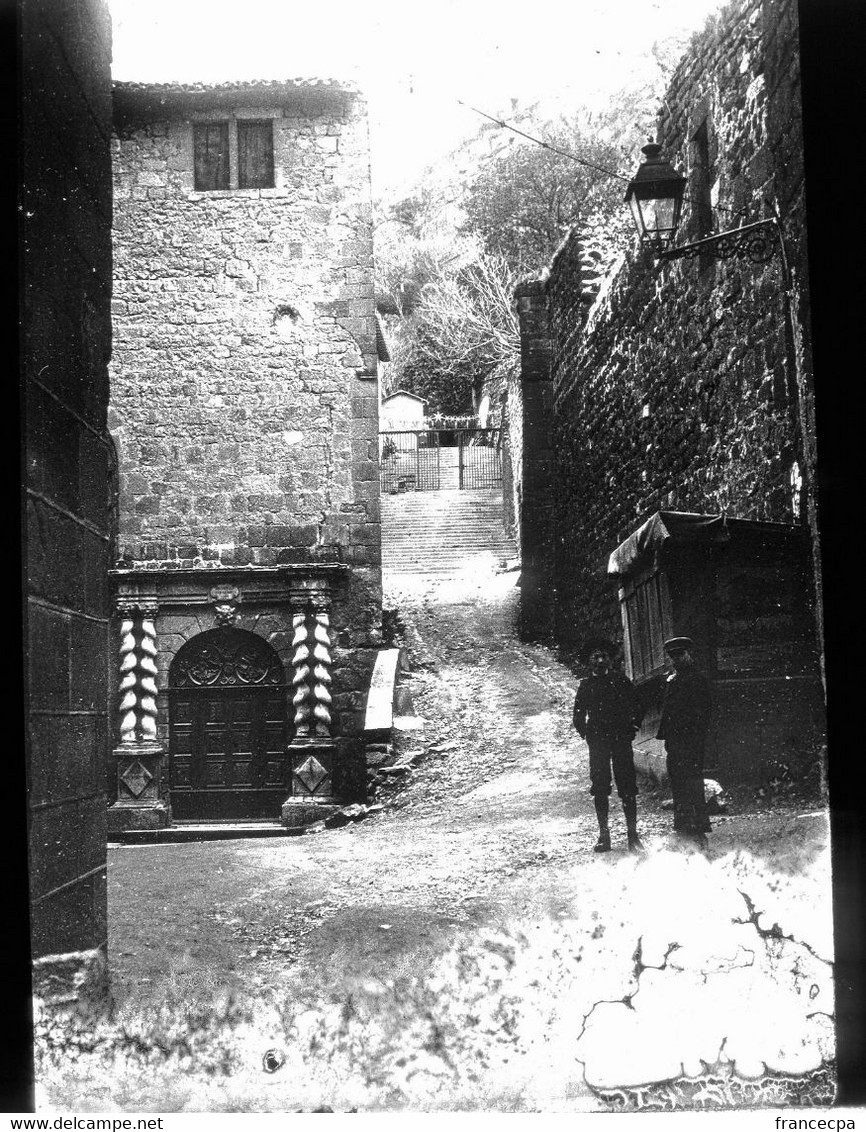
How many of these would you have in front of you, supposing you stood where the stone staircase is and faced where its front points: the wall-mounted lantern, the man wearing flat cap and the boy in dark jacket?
3

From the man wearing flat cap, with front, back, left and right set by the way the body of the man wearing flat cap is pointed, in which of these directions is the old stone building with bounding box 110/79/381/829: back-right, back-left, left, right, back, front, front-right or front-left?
right

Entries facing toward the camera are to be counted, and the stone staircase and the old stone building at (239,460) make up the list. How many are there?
2

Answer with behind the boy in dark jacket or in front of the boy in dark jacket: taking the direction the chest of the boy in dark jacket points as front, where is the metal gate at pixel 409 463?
behind

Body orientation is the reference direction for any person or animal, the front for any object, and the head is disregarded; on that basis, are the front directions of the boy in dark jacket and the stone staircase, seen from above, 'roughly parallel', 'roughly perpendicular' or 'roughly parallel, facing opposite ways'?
roughly parallel

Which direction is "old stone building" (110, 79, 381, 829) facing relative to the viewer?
toward the camera

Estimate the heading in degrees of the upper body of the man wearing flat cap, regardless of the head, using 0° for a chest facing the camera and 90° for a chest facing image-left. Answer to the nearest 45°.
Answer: approximately 45°

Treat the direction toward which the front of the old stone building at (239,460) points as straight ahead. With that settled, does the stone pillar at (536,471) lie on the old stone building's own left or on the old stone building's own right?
on the old stone building's own left

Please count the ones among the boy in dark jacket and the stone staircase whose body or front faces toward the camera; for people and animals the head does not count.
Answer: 2

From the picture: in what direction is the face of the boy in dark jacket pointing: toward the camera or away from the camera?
toward the camera

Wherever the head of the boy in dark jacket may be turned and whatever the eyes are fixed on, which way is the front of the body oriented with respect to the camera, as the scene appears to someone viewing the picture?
toward the camera

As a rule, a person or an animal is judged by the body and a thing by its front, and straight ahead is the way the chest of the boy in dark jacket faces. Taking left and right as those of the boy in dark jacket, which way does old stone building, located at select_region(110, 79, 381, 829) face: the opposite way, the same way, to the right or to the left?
the same way
